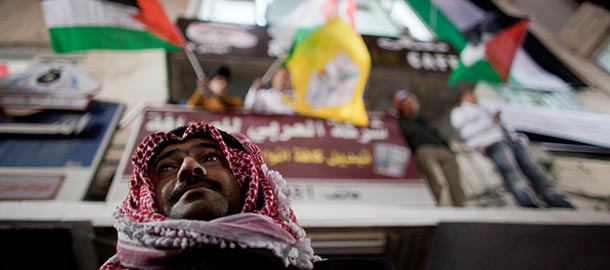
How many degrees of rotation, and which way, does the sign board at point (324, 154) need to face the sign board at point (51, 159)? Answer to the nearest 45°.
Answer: approximately 90° to its right

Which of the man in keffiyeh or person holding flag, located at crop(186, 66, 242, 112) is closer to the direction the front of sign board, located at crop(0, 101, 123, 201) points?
the man in keffiyeh

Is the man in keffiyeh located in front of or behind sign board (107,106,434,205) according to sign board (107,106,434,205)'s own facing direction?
in front

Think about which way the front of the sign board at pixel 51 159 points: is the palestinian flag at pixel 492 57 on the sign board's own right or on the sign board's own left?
on the sign board's own left

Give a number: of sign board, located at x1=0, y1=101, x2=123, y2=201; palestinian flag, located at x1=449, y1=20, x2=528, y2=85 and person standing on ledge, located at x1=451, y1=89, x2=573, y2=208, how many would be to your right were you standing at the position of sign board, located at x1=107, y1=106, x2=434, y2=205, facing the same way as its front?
1

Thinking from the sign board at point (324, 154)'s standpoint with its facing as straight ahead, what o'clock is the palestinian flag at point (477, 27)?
The palestinian flag is roughly at 8 o'clock from the sign board.

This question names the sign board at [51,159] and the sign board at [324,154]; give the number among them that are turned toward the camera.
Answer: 2

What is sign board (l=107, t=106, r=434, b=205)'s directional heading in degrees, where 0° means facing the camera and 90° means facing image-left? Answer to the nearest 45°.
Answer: approximately 0°

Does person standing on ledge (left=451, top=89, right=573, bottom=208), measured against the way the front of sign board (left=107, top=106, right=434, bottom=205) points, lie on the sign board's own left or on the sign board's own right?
on the sign board's own left
